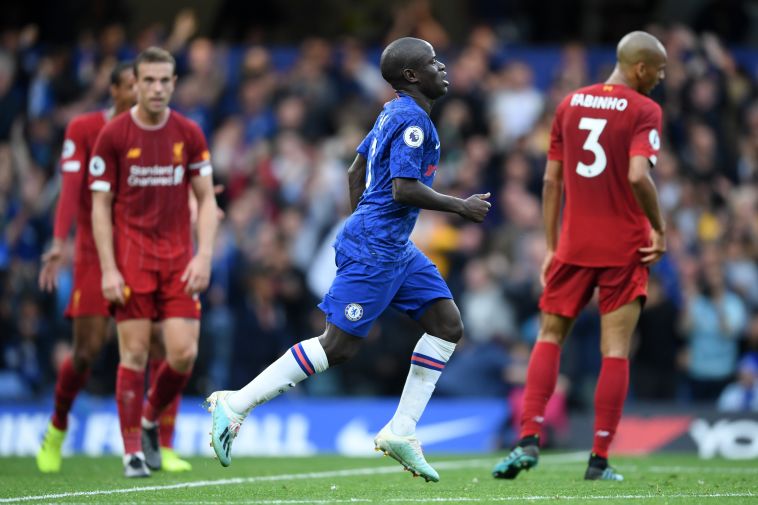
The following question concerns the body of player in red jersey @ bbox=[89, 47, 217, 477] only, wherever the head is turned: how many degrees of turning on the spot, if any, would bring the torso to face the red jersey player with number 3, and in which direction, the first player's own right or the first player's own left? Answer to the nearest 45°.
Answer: approximately 90° to the first player's own left

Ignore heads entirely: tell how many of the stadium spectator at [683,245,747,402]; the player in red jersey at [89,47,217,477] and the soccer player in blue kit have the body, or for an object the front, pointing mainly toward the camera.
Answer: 2

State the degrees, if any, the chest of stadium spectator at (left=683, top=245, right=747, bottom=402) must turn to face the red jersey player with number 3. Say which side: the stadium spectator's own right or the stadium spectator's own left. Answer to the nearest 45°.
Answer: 0° — they already face them

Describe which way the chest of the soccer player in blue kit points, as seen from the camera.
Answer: to the viewer's right

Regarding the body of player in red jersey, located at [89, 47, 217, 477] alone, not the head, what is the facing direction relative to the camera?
toward the camera

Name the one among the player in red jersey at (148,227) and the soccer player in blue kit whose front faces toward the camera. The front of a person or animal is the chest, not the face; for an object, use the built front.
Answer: the player in red jersey

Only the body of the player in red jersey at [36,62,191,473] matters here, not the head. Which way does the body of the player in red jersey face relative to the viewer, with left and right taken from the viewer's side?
facing the viewer and to the right of the viewer

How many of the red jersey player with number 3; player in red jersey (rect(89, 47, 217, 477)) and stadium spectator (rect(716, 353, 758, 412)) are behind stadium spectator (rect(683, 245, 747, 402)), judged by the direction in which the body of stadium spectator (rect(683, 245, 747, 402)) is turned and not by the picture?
0

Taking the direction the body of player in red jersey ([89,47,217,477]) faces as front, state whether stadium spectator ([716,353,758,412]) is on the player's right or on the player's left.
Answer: on the player's left

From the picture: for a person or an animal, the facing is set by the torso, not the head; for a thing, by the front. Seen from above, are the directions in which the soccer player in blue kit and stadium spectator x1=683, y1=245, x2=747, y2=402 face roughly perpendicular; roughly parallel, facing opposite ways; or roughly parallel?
roughly perpendicular

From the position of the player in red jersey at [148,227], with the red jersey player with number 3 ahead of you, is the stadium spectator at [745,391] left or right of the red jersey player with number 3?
left

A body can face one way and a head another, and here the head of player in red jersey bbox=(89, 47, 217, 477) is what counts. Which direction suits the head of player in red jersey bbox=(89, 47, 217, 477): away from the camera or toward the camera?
toward the camera

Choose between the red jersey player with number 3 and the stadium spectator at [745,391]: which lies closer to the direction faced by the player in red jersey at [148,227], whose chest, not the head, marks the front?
the red jersey player with number 3

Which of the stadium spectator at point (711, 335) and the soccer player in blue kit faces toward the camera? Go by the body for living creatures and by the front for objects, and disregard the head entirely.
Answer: the stadium spectator

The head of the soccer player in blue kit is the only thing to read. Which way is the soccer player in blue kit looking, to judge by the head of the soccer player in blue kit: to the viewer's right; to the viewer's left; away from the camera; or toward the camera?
to the viewer's right

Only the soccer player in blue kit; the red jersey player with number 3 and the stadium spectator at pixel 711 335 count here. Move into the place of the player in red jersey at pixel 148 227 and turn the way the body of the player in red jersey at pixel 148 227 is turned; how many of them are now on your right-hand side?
0

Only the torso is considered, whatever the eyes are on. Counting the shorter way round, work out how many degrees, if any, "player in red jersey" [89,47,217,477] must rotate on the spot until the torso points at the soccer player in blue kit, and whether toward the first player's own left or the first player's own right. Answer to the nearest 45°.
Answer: approximately 45° to the first player's own left

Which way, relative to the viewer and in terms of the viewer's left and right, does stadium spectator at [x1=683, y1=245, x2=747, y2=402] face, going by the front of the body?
facing the viewer

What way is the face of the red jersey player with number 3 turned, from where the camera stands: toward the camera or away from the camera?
away from the camera
